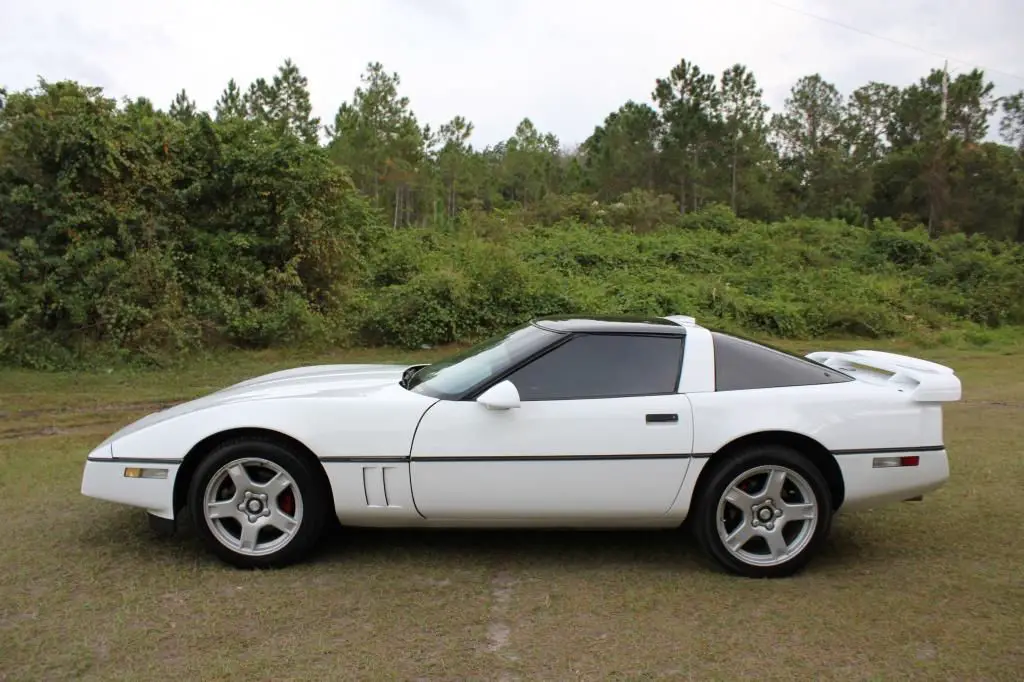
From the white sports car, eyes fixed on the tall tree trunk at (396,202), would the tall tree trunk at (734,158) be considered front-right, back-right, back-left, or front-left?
front-right

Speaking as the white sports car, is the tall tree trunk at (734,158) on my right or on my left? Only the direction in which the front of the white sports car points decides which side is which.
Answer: on my right

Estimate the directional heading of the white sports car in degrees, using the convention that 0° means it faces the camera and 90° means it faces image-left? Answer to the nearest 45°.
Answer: approximately 90°

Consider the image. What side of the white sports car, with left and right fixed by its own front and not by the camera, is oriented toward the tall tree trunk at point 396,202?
right

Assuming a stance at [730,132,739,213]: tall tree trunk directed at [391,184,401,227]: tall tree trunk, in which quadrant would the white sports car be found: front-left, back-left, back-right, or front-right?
front-left
